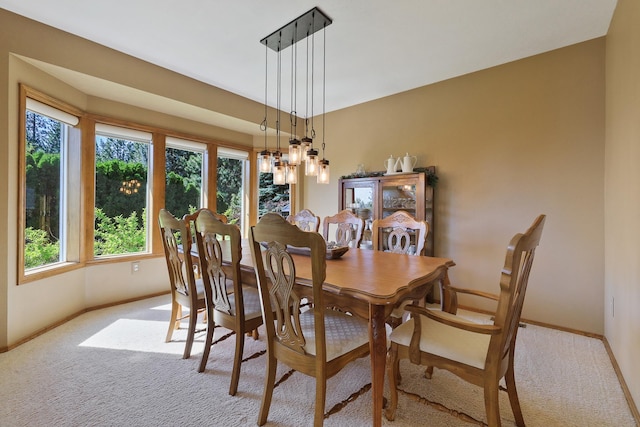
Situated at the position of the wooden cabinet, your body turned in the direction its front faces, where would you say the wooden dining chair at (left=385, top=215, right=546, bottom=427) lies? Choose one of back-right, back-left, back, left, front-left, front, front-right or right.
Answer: front-left

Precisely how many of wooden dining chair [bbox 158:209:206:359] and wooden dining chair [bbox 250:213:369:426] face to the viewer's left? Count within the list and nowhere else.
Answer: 0

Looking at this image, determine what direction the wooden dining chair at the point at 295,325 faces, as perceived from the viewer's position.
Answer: facing away from the viewer and to the right of the viewer

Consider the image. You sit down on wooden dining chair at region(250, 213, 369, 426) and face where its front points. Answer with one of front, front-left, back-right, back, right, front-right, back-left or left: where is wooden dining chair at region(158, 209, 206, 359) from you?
left

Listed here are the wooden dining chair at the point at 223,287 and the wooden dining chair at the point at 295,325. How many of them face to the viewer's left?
0

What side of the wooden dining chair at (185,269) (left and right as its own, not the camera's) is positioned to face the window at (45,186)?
left

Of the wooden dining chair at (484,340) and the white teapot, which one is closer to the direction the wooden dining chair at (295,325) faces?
the white teapot

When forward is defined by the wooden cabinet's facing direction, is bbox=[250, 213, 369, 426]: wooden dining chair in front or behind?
in front

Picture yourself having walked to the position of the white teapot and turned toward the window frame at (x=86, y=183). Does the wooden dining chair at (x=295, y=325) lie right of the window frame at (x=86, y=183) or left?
left

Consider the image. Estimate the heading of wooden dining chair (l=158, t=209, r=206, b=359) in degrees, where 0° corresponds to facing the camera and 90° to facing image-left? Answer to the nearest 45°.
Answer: approximately 225°

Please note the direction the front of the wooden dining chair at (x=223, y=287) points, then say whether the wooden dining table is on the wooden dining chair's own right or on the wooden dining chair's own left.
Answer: on the wooden dining chair's own right

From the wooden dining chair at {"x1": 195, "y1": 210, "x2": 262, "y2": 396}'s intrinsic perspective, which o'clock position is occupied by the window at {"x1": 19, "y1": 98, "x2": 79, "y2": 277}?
The window is roughly at 9 o'clock from the wooden dining chair.

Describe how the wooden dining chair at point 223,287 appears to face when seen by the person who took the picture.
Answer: facing away from the viewer and to the right of the viewer

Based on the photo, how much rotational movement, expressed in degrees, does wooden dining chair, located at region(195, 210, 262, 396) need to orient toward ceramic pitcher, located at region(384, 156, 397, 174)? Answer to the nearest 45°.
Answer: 0° — it already faces it
